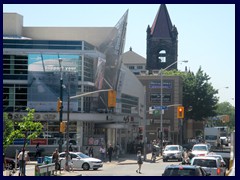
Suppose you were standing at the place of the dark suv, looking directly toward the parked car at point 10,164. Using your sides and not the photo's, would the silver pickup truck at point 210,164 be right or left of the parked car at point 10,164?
right

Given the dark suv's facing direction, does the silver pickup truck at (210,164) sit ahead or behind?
ahead

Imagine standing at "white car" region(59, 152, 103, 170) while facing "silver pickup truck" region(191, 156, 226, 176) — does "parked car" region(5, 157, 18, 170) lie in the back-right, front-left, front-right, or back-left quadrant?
back-right

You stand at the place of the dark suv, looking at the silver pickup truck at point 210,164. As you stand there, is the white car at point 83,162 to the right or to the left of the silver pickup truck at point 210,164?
left

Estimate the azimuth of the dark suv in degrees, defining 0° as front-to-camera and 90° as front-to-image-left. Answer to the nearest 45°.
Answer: approximately 180°

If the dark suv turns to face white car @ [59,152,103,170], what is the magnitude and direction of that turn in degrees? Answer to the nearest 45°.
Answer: approximately 45° to its left

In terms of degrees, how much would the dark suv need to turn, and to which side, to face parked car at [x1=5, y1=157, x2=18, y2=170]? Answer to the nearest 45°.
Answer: approximately 45° to its left
